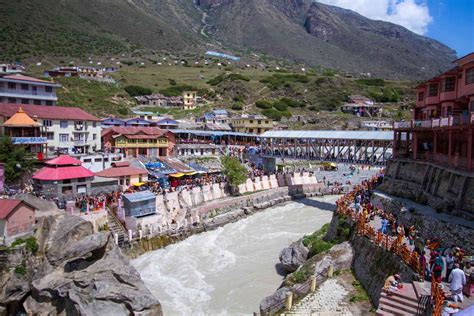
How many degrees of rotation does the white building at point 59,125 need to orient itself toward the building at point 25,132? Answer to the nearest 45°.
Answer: approximately 45° to its right

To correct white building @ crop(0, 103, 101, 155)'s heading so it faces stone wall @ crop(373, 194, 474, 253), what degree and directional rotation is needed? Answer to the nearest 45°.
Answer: approximately 45° to its left

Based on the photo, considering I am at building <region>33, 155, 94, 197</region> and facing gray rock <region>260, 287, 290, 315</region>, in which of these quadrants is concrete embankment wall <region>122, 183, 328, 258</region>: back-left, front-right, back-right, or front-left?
front-left

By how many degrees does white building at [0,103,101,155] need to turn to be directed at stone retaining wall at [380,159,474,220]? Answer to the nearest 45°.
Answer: approximately 45° to its left

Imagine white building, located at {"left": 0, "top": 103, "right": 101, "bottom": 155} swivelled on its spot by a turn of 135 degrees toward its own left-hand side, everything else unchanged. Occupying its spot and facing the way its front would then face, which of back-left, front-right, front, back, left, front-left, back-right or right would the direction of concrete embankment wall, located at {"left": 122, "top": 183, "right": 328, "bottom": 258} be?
right

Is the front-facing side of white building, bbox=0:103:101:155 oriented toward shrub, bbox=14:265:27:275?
yes

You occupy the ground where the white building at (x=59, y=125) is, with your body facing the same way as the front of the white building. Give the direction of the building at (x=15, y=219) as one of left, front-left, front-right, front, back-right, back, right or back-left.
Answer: front

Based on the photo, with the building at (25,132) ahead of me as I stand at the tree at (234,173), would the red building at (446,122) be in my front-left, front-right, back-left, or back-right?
back-left

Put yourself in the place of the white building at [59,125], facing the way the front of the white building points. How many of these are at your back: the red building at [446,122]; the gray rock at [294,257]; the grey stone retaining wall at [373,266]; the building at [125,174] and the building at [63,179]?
0

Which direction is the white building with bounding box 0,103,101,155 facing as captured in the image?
toward the camera

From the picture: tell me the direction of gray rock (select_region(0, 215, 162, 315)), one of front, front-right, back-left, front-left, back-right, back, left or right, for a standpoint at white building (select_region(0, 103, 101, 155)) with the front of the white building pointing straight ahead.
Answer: front

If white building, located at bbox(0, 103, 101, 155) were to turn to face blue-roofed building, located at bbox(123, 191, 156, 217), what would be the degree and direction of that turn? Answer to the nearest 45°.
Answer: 0° — it already faces it

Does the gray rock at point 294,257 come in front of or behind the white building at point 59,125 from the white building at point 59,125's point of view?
in front

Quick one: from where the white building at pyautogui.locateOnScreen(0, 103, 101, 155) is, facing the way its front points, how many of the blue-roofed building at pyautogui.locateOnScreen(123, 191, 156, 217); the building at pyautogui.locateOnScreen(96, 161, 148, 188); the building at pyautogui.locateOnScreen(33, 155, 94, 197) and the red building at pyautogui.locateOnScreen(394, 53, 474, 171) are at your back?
0

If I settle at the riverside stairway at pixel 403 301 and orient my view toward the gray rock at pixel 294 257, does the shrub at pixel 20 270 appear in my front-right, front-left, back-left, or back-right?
front-left

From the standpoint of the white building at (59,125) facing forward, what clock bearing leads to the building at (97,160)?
The building is roughly at 11 o'clock from the white building.

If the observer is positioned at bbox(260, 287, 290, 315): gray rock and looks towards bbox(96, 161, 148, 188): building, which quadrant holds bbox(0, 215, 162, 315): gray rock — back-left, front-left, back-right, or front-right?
front-left
